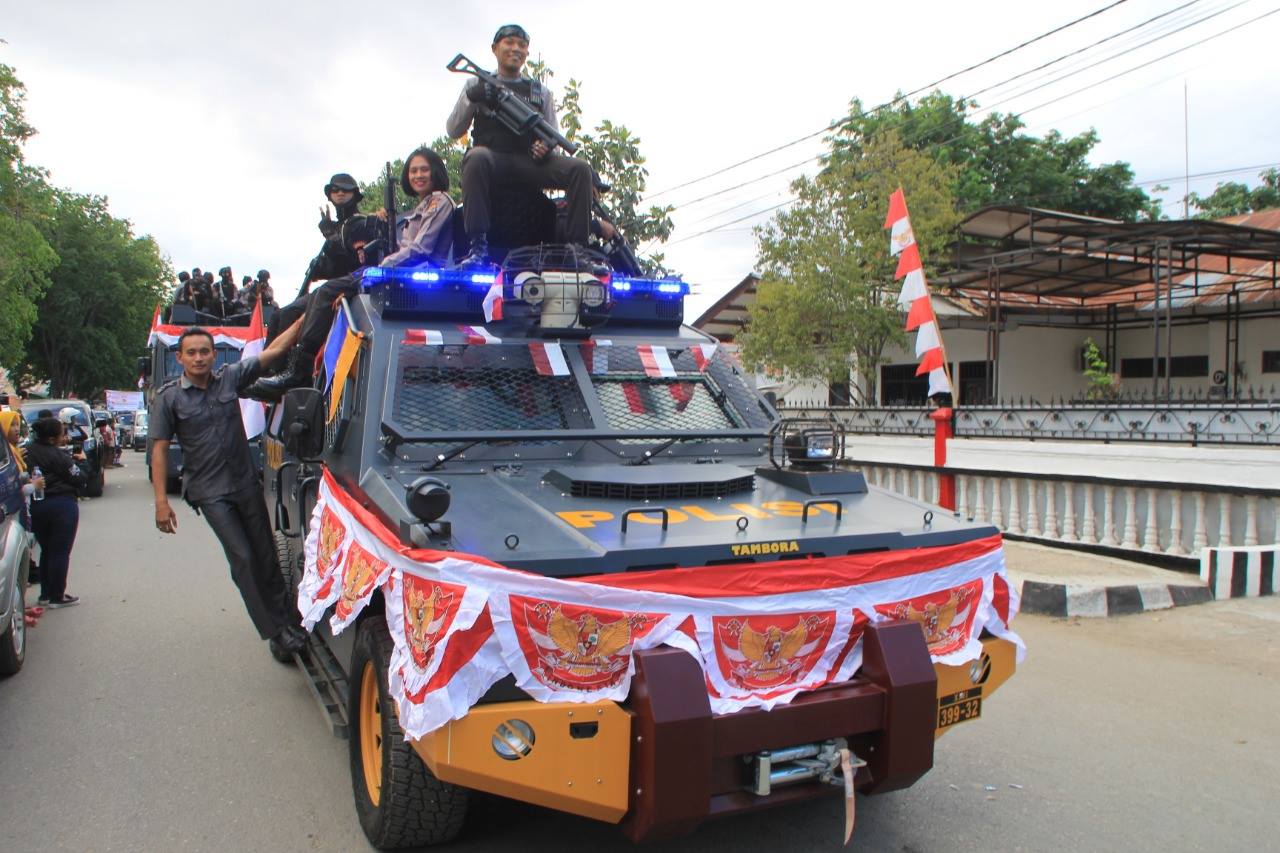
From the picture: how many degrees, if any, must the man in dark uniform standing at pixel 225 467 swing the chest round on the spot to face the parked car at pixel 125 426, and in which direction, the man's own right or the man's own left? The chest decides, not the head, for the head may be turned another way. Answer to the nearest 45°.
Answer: approximately 180°

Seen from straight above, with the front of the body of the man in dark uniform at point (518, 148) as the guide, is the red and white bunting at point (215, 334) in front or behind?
behind

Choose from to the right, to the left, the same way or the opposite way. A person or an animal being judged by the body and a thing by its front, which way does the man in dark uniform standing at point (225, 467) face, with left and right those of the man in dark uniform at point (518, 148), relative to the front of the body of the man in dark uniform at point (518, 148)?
the same way

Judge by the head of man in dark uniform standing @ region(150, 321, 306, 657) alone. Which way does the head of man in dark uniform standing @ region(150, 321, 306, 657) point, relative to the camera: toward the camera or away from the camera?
toward the camera

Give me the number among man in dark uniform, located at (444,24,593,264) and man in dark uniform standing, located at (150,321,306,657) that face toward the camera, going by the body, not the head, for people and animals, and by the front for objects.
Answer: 2

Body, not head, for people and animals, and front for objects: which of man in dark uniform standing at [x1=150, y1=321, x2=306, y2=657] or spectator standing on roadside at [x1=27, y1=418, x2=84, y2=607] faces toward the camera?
the man in dark uniform standing

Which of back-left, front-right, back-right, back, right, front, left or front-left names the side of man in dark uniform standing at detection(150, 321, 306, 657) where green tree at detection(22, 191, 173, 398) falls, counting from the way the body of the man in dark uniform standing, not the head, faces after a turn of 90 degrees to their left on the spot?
left

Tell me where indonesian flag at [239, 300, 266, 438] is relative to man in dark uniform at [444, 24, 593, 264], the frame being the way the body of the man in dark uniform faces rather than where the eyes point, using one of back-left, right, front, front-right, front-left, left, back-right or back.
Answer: right

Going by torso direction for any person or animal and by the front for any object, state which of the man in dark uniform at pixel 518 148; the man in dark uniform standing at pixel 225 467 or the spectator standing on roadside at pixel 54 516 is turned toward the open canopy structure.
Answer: the spectator standing on roadside

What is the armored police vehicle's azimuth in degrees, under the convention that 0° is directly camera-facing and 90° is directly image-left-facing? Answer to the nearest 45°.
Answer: approximately 315°

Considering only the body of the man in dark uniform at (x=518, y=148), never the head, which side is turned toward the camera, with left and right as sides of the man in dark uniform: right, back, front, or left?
front

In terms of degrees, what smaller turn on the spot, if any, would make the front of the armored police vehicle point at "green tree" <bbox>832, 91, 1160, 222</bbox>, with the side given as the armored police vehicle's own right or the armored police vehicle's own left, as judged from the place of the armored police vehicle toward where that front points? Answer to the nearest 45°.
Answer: approximately 90° to the armored police vehicle's own left

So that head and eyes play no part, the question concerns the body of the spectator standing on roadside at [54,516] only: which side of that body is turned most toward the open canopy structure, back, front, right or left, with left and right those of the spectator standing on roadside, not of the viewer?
front

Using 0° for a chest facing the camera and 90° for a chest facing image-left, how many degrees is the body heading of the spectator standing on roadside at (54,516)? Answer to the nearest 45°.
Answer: approximately 270°
